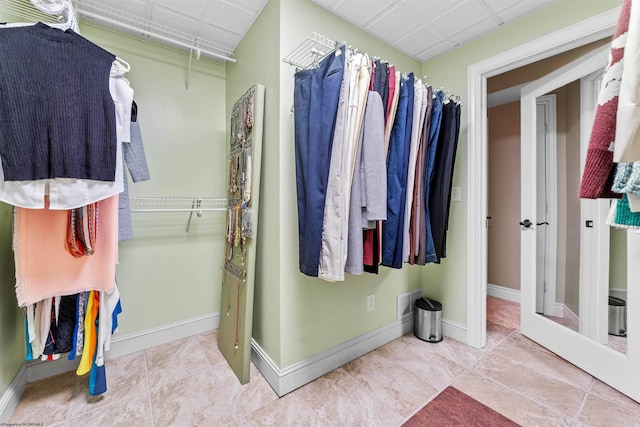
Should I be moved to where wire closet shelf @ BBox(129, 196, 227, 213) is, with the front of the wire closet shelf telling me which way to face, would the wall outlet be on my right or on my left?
on my left

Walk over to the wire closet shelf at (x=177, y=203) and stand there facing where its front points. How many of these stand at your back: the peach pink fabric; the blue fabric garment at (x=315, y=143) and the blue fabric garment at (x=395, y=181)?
0

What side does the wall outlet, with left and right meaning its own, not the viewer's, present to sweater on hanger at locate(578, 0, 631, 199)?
front

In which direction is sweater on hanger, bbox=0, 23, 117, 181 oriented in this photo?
toward the camera

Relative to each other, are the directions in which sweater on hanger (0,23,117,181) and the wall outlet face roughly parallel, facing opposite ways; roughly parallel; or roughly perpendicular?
roughly parallel

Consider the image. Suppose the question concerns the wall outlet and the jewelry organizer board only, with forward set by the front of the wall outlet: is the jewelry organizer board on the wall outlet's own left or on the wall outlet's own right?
on the wall outlet's own right

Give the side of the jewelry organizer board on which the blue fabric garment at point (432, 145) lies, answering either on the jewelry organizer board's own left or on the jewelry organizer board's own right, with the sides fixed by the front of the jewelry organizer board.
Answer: on the jewelry organizer board's own left

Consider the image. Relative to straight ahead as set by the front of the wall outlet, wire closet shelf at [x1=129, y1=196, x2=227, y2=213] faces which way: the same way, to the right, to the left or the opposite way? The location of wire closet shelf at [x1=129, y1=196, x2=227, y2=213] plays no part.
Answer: the same way

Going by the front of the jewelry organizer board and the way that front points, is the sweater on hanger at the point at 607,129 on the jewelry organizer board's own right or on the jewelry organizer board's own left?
on the jewelry organizer board's own left

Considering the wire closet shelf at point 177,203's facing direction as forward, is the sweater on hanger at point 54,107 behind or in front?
in front

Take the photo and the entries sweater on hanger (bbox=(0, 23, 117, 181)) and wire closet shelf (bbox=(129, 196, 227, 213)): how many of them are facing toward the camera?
2

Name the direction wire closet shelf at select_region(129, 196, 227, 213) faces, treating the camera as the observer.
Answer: facing the viewer

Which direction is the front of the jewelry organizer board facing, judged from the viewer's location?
facing the viewer and to the left of the viewer

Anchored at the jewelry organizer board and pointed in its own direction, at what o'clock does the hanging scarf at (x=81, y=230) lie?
The hanging scarf is roughly at 1 o'clock from the jewelry organizer board.

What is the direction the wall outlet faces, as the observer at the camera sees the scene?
facing the viewer and to the right of the viewer

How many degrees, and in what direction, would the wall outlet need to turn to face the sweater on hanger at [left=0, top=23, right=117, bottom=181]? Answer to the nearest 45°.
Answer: approximately 90° to its right
